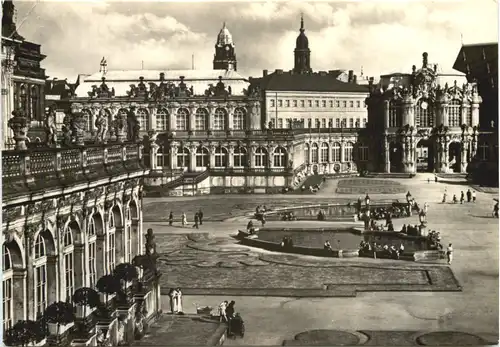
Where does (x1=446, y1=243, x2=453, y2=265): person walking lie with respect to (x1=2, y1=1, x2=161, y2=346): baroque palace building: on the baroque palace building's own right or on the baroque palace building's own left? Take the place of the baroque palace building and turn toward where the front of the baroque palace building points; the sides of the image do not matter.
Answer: on the baroque palace building's own left

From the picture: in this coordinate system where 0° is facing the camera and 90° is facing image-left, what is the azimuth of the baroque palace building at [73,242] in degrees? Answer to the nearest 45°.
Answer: approximately 315°
